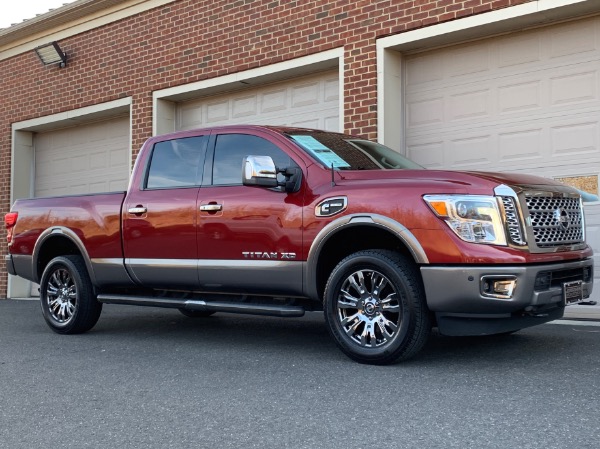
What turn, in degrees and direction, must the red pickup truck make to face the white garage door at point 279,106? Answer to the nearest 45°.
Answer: approximately 135° to its left

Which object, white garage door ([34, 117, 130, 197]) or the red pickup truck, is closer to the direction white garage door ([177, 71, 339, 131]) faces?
the red pickup truck

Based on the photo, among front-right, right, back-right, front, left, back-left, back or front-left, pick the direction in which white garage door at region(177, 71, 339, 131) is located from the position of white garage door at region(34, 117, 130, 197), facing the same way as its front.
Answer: left

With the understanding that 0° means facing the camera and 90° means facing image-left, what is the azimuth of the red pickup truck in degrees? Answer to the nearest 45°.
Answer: approximately 315°

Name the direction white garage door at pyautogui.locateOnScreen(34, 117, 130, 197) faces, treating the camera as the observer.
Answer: facing the viewer and to the left of the viewer

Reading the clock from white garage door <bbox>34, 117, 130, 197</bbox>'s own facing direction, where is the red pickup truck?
The red pickup truck is roughly at 10 o'clock from the white garage door.

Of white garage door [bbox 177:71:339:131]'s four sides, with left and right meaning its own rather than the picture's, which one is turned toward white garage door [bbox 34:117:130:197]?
right

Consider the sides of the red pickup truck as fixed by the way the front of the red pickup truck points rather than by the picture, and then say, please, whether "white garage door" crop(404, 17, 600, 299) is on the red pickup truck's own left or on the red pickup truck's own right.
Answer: on the red pickup truck's own left

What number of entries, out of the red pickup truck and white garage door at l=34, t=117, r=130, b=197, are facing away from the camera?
0

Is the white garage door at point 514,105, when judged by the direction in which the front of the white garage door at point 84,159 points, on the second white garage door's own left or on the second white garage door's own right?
on the second white garage door's own left

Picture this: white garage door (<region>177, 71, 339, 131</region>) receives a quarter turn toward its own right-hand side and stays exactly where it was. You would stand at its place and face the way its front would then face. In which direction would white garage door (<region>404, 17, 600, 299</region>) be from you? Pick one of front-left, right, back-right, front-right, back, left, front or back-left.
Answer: back

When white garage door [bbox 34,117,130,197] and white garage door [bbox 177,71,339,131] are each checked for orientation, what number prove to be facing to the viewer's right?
0

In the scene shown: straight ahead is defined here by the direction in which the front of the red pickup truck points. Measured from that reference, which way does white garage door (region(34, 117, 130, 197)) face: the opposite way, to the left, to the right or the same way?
to the right

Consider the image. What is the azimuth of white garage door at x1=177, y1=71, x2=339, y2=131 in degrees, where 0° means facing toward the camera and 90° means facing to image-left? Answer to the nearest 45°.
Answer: approximately 45°
